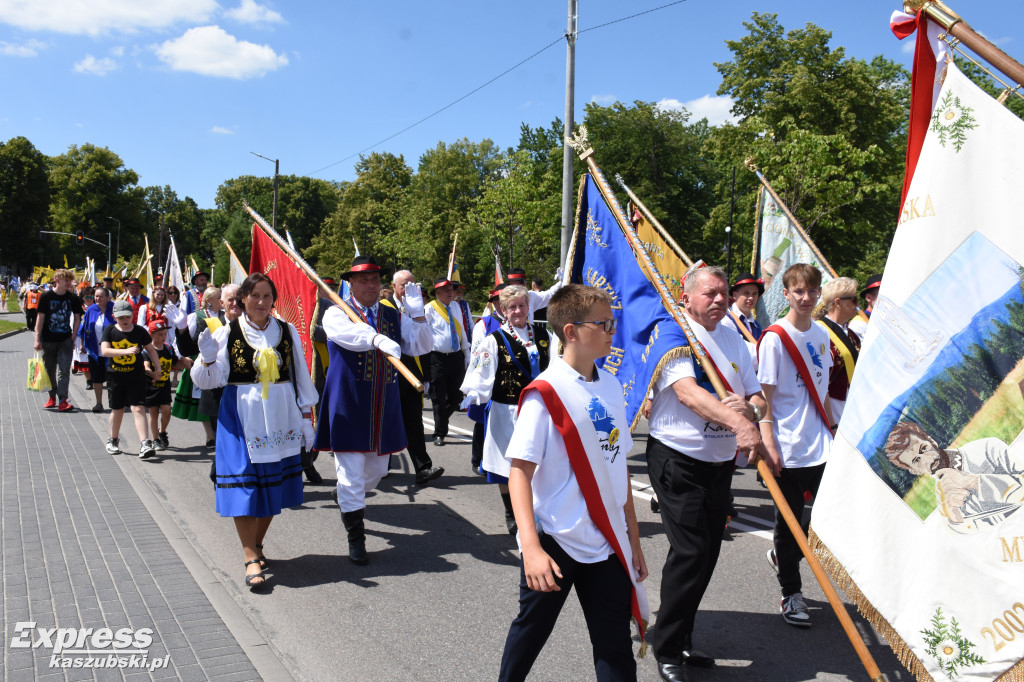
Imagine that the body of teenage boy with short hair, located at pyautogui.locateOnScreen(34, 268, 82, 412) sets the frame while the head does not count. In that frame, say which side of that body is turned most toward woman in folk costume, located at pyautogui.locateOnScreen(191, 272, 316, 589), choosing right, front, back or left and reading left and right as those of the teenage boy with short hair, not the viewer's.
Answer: front

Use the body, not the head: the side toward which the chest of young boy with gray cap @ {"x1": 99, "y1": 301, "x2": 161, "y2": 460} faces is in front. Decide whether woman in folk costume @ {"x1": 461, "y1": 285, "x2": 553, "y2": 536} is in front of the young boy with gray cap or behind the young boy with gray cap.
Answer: in front

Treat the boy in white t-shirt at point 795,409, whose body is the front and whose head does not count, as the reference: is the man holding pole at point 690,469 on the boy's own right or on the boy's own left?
on the boy's own right

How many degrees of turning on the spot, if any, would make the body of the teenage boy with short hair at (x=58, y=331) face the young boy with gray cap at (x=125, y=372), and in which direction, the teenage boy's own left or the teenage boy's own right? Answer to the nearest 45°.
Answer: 0° — they already face them

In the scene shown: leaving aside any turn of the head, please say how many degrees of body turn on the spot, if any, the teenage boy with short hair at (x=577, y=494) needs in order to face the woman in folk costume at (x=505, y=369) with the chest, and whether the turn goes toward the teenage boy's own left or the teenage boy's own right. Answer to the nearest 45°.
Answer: approximately 135° to the teenage boy's own left

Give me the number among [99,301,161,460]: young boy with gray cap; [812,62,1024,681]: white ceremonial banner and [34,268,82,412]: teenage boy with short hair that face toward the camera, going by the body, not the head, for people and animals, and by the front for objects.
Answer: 3

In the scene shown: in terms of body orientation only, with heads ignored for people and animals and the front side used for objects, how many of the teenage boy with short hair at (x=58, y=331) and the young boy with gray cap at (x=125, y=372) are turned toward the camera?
2

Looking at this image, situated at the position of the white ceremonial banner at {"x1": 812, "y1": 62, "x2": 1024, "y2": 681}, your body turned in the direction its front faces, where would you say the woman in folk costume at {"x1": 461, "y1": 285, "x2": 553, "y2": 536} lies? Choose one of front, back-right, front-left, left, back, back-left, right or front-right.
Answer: back-right

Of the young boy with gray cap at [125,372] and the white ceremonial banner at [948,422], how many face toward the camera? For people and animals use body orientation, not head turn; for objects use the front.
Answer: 2

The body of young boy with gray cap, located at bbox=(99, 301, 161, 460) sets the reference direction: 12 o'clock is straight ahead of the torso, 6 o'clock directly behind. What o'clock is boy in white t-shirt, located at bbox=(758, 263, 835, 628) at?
The boy in white t-shirt is roughly at 11 o'clock from the young boy with gray cap.

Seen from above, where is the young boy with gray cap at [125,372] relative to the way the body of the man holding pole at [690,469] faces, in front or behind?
behind

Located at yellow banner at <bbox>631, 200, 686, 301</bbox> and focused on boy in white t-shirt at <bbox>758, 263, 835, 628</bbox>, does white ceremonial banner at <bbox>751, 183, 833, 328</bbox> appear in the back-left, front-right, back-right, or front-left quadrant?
back-left

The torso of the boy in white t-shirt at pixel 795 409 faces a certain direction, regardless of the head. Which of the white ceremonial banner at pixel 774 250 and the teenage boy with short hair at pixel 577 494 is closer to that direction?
the teenage boy with short hair
